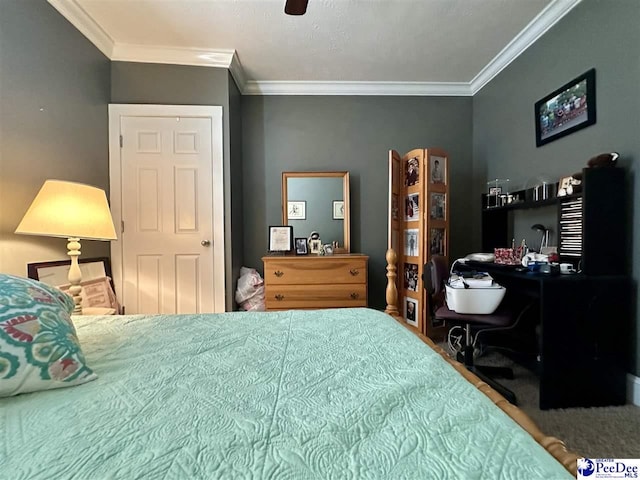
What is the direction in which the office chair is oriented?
to the viewer's right

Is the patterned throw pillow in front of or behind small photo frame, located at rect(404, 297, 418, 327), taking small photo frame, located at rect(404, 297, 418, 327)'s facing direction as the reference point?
in front

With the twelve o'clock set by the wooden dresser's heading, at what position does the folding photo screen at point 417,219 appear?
The folding photo screen is roughly at 9 o'clock from the wooden dresser.

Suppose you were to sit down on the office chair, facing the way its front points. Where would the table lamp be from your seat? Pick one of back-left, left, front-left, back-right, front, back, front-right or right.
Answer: back-right

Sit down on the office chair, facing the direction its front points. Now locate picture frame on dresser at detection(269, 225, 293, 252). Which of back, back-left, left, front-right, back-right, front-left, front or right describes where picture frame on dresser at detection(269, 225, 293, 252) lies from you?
back

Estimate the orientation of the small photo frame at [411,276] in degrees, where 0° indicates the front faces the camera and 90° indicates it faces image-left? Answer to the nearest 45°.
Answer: approximately 45°

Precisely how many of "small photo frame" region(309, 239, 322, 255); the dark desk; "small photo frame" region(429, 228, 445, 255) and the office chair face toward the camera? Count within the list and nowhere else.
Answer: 2

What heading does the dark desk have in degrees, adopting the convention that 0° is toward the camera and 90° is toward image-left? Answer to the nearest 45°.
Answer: approximately 90°

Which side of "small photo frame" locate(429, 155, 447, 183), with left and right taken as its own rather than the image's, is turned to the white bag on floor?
right

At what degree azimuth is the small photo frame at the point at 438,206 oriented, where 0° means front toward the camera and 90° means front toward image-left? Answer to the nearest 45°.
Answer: approximately 0°

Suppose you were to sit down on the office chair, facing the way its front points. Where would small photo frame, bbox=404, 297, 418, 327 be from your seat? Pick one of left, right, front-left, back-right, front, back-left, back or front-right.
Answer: back-left
